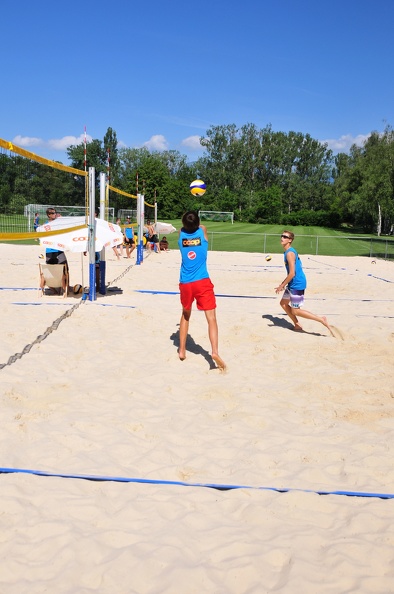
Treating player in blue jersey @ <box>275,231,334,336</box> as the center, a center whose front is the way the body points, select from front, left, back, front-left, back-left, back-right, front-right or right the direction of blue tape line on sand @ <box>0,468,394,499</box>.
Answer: left

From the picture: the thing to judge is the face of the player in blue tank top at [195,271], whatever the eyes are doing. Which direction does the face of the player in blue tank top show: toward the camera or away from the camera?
away from the camera

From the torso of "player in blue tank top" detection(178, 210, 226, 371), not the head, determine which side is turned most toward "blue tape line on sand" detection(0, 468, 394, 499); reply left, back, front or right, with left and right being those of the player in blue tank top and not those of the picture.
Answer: back

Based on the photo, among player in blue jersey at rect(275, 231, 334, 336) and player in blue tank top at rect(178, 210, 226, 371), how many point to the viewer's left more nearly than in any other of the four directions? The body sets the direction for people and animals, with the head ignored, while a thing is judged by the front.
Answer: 1

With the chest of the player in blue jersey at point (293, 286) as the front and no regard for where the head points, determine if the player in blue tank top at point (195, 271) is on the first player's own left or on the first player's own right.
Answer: on the first player's own left

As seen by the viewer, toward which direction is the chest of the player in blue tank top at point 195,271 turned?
away from the camera

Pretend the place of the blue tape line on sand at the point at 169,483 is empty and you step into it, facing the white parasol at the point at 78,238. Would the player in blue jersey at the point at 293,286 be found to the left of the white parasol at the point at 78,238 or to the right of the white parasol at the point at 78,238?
right
